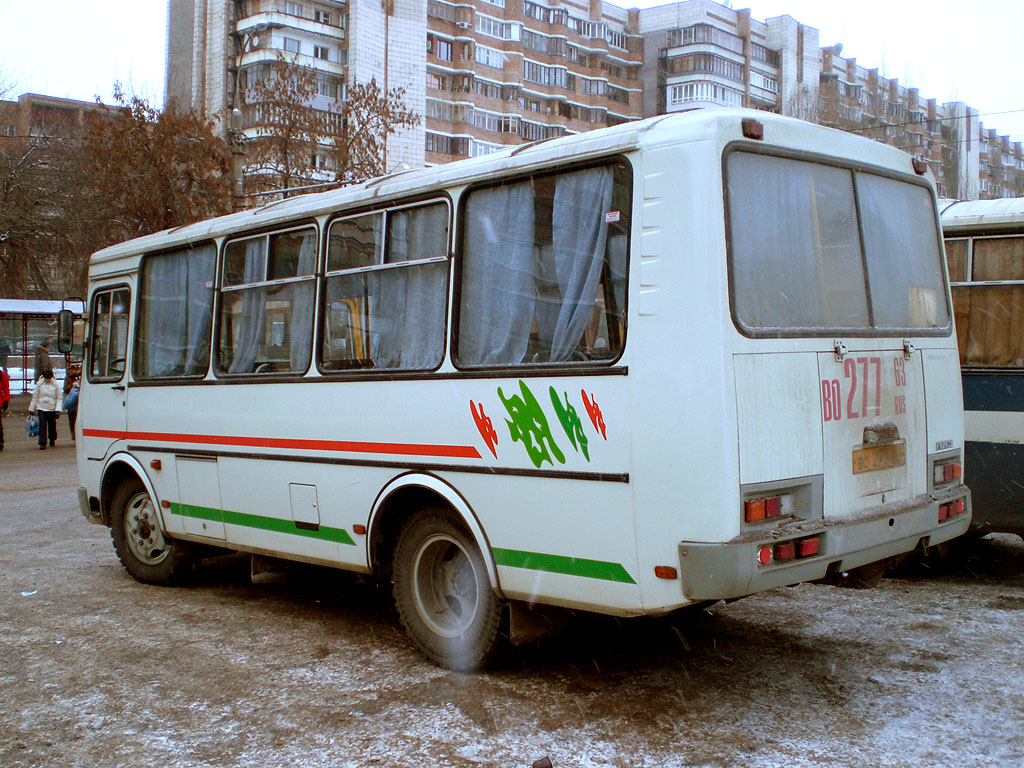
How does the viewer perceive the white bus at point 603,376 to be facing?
facing away from the viewer and to the left of the viewer

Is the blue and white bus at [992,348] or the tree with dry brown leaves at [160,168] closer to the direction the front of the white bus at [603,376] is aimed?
the tree with dry brown leaves

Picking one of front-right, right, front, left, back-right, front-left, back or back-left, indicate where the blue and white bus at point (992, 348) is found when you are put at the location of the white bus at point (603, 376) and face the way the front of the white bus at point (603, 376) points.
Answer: right

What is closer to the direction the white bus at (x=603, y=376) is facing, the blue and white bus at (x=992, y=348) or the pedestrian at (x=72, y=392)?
the pedestrian

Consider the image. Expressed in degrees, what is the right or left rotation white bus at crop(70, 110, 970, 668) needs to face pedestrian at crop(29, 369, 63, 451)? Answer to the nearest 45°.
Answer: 0° — it already faces them

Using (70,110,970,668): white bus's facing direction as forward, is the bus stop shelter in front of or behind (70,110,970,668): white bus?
in front

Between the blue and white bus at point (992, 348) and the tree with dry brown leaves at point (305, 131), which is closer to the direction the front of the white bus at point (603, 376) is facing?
the tree with dry brown leaves

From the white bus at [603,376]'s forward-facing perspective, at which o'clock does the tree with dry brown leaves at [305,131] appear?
The tree with dry brown leaves is roughly at 1 o'clock from the white bus.

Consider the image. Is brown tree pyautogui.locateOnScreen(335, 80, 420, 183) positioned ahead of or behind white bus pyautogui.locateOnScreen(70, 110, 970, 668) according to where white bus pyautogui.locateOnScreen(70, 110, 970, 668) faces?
ahead

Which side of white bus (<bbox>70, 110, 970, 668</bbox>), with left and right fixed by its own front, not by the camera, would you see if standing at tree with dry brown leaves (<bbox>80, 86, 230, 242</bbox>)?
front
